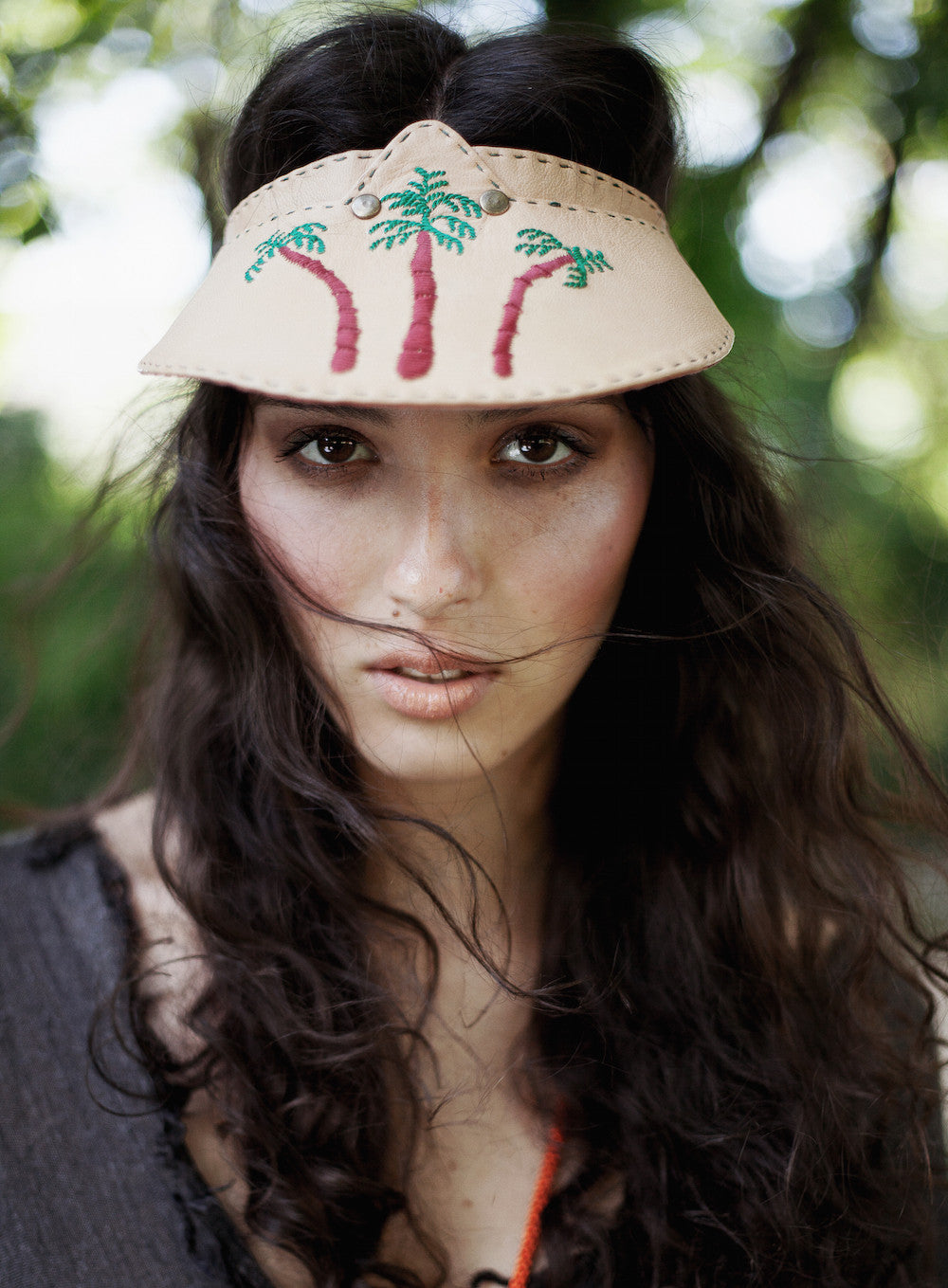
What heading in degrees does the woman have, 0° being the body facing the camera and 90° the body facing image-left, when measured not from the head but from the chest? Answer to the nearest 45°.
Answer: approximately 0°
